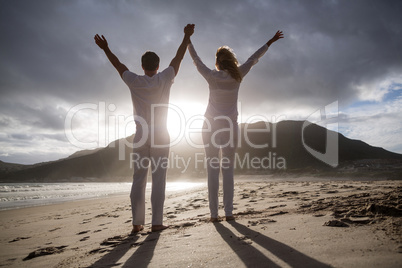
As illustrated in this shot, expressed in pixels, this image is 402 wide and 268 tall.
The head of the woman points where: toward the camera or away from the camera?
away from the camera

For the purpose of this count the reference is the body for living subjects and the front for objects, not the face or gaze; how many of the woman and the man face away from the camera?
2

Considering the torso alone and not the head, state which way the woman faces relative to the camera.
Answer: away from the camera

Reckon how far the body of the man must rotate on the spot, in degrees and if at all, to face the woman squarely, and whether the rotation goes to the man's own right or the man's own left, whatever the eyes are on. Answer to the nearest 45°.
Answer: approximately 90° to the man's own right

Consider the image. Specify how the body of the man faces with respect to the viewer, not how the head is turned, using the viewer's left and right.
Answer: facing away from the viewer

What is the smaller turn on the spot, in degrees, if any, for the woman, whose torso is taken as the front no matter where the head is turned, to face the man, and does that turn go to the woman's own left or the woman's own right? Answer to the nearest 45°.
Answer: approximately 135° to the woman's own left

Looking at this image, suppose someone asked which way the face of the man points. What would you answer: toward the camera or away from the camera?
away from the camera
